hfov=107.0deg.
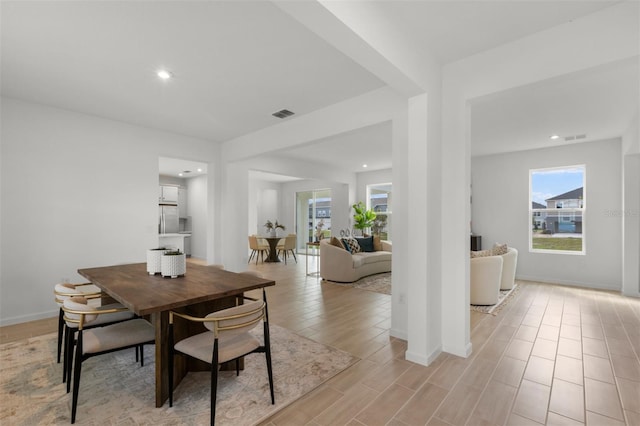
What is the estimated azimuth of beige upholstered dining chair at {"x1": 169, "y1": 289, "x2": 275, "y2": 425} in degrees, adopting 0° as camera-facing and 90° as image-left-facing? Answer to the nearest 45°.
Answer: approximately 135°

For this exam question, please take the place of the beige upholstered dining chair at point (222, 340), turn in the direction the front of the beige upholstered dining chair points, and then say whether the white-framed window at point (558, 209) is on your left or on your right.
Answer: on your right

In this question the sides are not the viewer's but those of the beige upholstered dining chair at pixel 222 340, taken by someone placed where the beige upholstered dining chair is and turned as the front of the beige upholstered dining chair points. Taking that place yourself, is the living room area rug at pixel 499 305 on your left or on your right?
on your right

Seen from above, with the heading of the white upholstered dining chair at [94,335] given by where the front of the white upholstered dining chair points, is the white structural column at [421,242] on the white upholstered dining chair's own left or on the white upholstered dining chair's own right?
on the white upholstered dining chair's own right

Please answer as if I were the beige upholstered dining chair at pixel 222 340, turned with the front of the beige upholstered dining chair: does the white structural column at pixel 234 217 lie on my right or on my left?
on my right

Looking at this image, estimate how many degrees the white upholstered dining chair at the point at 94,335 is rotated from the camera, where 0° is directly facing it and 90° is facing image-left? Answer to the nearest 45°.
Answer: approximately 225°

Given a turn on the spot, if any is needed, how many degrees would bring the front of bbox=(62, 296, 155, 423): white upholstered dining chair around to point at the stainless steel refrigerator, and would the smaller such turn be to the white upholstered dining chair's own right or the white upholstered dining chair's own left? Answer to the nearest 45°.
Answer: approximately 45° to the white upholstered dining chair's own left

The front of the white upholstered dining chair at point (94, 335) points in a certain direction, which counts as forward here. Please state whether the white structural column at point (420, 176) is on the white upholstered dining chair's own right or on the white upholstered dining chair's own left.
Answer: on the white upholstered dining chair's own right

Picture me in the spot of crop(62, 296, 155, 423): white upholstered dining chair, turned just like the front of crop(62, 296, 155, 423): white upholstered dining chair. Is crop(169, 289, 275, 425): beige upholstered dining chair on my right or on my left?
on my right

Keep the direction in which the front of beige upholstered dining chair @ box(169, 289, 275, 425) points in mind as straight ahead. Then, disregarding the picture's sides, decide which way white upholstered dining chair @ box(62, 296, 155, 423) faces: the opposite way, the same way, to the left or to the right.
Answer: to the right
